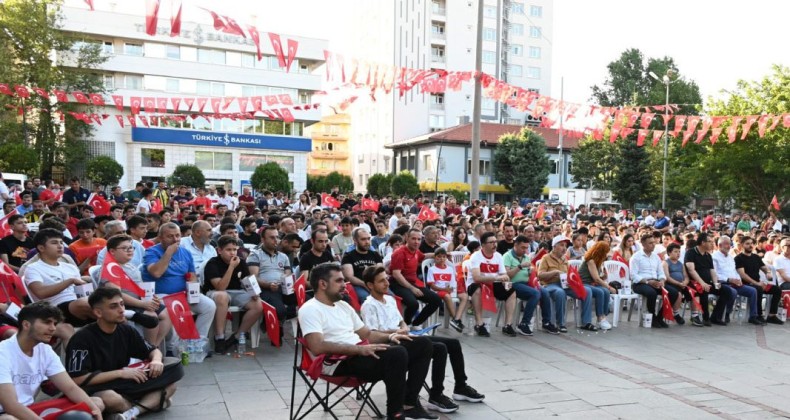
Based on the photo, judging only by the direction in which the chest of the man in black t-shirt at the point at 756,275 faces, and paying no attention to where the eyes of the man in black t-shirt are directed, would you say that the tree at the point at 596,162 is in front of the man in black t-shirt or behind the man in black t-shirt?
behind

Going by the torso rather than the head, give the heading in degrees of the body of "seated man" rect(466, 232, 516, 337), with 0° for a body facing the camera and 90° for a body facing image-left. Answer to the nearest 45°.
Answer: approximately 315°

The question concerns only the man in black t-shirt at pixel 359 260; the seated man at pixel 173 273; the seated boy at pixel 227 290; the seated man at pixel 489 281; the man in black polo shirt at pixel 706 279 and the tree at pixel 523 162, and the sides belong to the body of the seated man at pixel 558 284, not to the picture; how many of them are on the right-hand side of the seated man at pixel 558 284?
4

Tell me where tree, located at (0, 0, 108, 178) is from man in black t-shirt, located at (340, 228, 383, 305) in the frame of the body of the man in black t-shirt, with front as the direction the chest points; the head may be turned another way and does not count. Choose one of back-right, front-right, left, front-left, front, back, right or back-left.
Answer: back

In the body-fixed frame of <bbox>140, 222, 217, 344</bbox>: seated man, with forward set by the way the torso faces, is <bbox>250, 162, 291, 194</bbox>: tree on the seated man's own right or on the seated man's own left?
on the seated man's own left

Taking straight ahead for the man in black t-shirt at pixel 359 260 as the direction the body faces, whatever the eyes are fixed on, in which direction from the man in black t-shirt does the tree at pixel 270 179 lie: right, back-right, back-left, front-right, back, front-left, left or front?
back-left

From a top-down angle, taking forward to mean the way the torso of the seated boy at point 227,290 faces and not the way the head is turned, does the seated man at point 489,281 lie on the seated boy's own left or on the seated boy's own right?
on the seated boy's own left

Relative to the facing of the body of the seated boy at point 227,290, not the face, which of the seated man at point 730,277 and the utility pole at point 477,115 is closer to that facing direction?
the seated man
